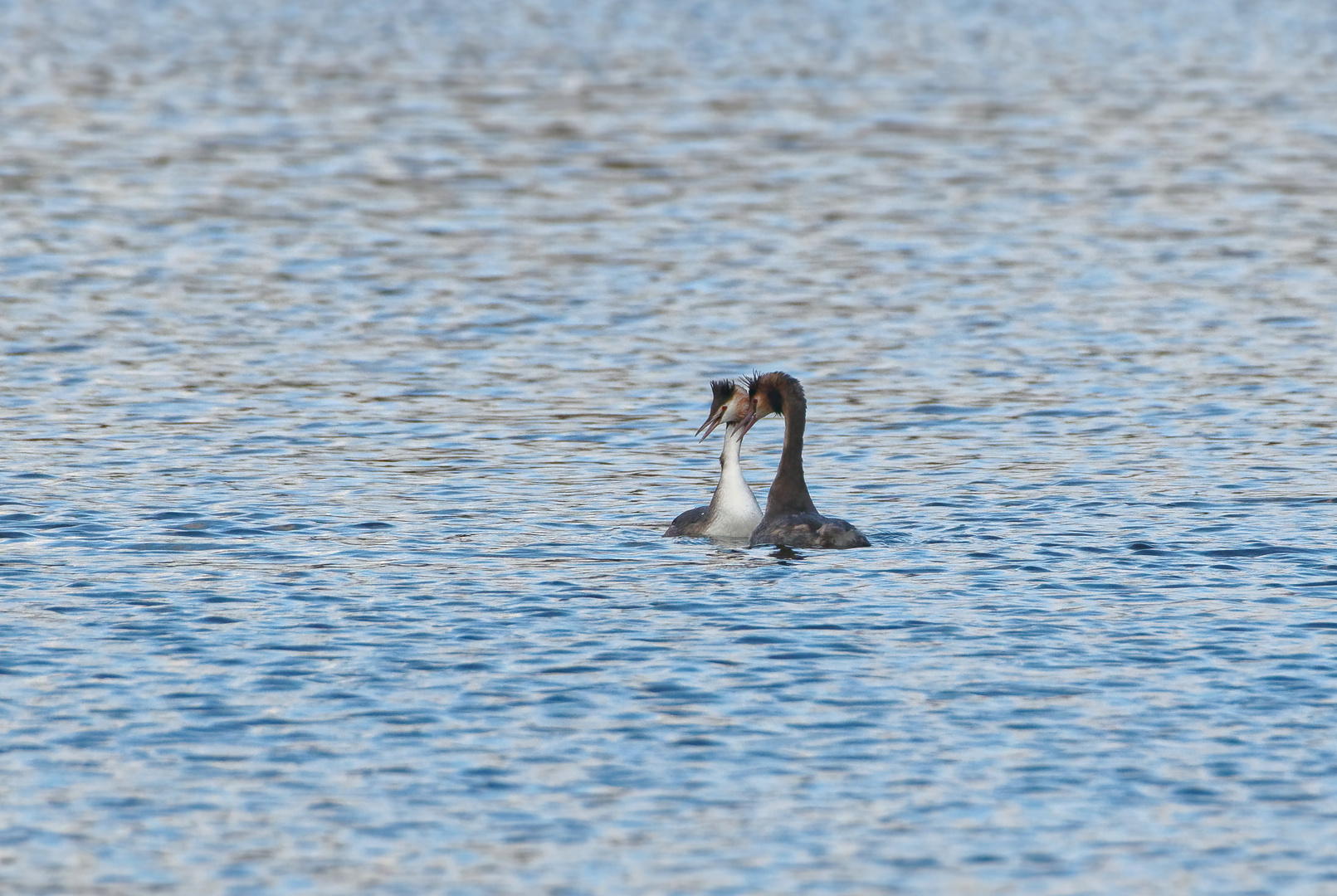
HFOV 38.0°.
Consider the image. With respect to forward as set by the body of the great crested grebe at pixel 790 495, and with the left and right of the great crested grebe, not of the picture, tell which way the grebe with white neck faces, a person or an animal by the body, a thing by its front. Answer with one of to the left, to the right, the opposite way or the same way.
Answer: the opposite way

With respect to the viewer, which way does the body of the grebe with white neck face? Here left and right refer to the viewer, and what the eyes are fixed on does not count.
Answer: facing the viewer and to the right of the viewer

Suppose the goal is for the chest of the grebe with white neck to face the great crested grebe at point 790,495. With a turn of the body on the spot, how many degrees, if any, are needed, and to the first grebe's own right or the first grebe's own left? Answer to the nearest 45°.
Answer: approximately 45° to the first grebe's own left

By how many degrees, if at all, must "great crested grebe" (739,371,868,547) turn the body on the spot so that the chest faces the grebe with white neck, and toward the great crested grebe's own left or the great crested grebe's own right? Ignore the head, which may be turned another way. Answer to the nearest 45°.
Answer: approximately 45° to the great crested grebe's own left

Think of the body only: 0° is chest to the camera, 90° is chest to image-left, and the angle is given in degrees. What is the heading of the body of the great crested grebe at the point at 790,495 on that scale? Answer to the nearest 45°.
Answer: approximately 135°
